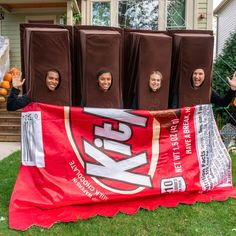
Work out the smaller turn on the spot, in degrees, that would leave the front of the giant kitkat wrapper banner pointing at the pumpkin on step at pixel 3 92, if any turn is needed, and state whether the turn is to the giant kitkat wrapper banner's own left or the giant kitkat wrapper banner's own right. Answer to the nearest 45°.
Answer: approximately 135° to the giant kitkat wrapper banner's own right

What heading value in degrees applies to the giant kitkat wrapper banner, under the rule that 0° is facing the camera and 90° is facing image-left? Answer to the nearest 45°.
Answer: approximately 0°

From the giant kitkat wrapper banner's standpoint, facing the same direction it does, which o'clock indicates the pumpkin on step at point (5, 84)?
The pumpkin on step is roughly at 5 o'clock from the giant kitkat wrapper banner.

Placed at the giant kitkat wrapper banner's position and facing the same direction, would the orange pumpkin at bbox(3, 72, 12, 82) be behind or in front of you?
behind
